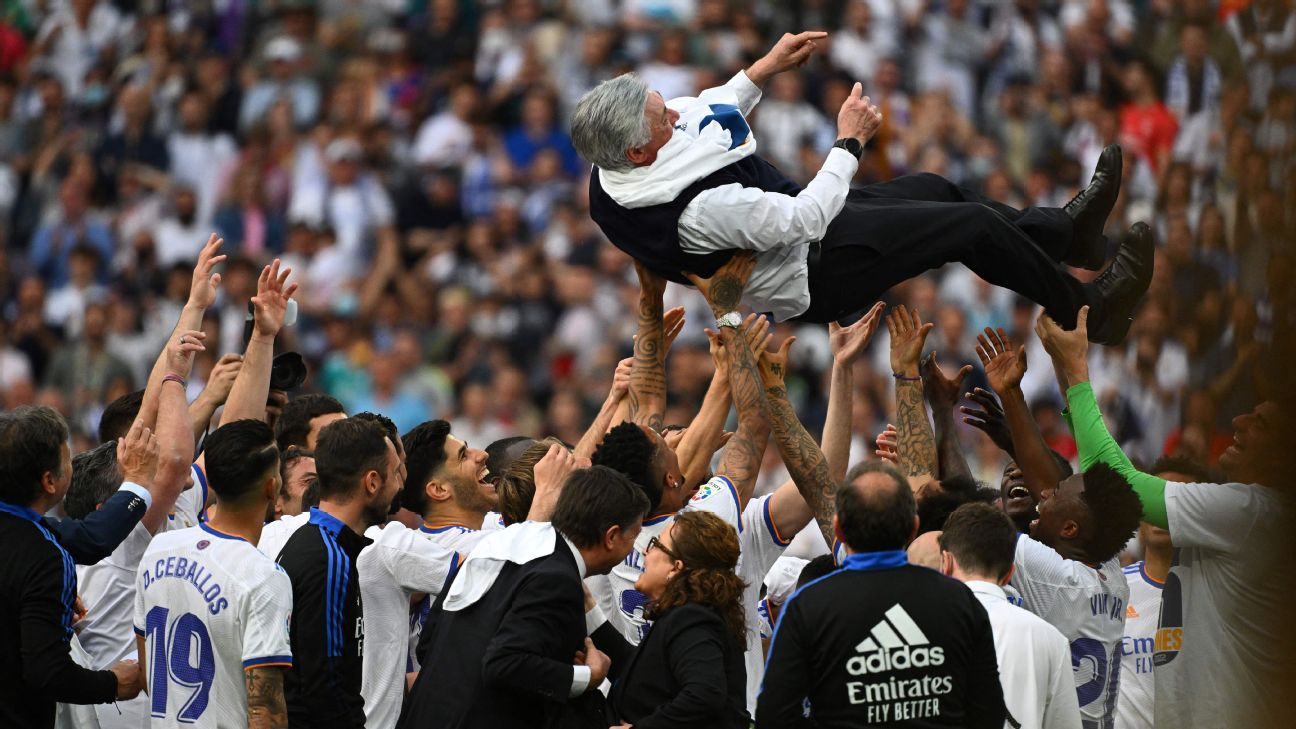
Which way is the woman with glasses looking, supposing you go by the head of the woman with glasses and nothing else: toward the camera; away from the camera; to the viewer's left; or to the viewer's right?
to the viewer's left

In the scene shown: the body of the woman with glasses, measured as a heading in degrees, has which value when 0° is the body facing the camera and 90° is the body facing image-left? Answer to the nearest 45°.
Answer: approximately 90°

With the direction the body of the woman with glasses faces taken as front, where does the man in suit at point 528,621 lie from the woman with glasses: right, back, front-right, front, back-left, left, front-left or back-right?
front
